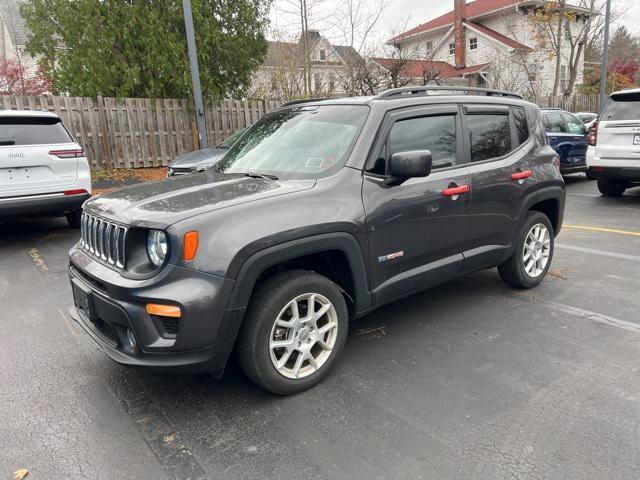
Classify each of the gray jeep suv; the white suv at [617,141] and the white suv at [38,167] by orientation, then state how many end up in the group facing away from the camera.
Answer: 2

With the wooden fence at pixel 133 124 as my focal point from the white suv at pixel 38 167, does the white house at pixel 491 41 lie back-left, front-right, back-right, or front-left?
front-right

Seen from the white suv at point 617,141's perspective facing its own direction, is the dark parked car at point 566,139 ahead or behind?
ahead

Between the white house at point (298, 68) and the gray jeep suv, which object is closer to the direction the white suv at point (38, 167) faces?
the white house

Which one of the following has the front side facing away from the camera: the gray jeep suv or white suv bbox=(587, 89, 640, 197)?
the white suv

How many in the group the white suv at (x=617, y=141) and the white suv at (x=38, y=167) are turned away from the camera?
2

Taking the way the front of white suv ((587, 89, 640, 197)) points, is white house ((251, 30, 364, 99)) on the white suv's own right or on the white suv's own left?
on the white suv's own left

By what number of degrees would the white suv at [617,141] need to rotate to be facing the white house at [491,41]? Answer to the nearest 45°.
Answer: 0° — it already faces it

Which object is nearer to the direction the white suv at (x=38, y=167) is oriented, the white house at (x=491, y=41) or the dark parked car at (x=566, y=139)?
the white house

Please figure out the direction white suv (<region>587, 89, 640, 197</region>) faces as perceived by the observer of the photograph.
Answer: facing away from the viewer

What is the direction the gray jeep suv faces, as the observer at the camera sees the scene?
facing the viewer and to the left of the viewer

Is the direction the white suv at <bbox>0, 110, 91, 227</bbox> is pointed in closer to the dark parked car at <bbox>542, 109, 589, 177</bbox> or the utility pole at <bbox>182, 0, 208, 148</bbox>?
the utility pole

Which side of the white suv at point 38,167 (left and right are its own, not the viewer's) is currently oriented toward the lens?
back

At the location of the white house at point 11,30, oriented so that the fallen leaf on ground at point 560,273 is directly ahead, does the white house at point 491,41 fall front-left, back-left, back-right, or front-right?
front-left

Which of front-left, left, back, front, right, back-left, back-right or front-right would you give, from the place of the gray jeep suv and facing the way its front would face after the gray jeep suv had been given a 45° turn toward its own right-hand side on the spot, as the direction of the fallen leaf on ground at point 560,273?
back-right

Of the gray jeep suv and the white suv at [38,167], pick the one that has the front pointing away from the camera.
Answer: the white suv

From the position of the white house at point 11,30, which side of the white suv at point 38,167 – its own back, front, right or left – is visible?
front

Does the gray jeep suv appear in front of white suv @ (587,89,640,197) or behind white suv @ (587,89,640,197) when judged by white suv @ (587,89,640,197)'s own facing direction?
behind

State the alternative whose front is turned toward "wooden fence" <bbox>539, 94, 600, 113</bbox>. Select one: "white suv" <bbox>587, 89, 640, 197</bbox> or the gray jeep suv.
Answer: the white suv
